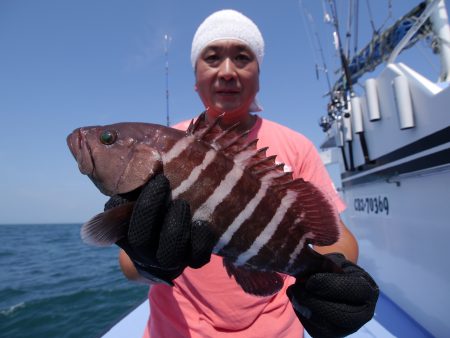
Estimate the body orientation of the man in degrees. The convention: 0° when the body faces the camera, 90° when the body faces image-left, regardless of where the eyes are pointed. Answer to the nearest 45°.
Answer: approximately 0°
